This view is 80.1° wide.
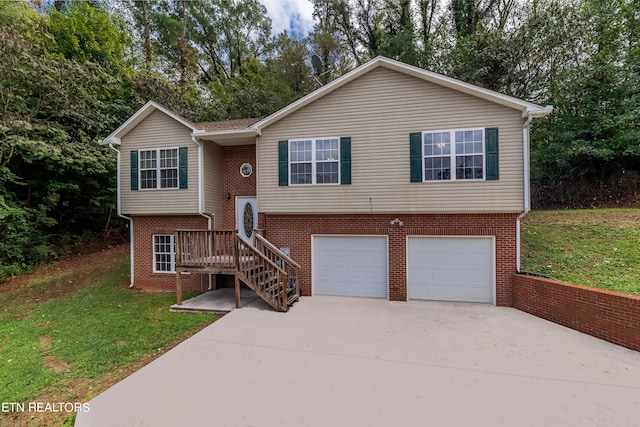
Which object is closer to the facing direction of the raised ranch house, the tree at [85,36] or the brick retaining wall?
the brick retaining wall

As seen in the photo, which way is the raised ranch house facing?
toward the camera

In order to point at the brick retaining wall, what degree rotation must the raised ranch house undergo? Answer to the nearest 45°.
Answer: approximately 45° to its left

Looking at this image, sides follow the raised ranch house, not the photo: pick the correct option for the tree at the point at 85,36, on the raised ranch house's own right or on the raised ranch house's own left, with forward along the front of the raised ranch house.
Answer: on the raised ranch house's own right
